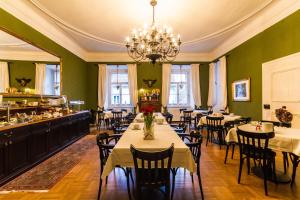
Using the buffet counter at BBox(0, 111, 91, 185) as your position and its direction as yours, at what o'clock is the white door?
The white door is roughly at 11 o'clock from the buffet counter.

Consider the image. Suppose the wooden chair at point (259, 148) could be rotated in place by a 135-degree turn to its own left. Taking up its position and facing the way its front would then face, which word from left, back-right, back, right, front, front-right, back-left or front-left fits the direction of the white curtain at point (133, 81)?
front-right

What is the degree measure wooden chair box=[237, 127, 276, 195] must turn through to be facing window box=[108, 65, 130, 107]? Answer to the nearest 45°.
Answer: approximately 90° to its left

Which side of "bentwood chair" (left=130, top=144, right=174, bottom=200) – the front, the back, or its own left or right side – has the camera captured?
back

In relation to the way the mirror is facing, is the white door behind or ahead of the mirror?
ahead

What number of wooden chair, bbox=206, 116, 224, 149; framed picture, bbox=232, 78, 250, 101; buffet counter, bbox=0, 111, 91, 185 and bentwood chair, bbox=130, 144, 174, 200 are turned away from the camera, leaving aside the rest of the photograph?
2

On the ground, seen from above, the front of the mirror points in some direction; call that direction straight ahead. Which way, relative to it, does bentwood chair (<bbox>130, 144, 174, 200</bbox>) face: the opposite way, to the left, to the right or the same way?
to the left

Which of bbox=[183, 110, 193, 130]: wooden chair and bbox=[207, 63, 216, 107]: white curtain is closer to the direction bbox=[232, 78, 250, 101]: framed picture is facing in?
the wooden chair

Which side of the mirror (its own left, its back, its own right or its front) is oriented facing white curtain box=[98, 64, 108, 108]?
left

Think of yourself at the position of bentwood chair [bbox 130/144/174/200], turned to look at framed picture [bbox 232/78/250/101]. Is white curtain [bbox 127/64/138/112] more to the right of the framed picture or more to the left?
left

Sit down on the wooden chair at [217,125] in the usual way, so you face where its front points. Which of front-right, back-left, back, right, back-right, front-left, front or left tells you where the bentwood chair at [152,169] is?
back

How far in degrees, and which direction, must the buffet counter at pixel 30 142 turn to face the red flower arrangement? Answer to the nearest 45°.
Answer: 0° — it already faces it

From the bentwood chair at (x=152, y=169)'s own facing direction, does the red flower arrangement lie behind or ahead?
ahead

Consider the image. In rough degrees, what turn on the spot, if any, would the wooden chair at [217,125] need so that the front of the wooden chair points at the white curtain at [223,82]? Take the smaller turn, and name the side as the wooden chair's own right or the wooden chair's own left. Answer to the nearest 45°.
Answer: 0° — it already faces it

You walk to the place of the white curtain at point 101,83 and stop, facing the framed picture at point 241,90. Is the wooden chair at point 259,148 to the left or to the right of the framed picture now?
right

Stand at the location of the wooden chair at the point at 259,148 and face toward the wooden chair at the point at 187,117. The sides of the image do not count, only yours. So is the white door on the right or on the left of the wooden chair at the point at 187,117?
right
